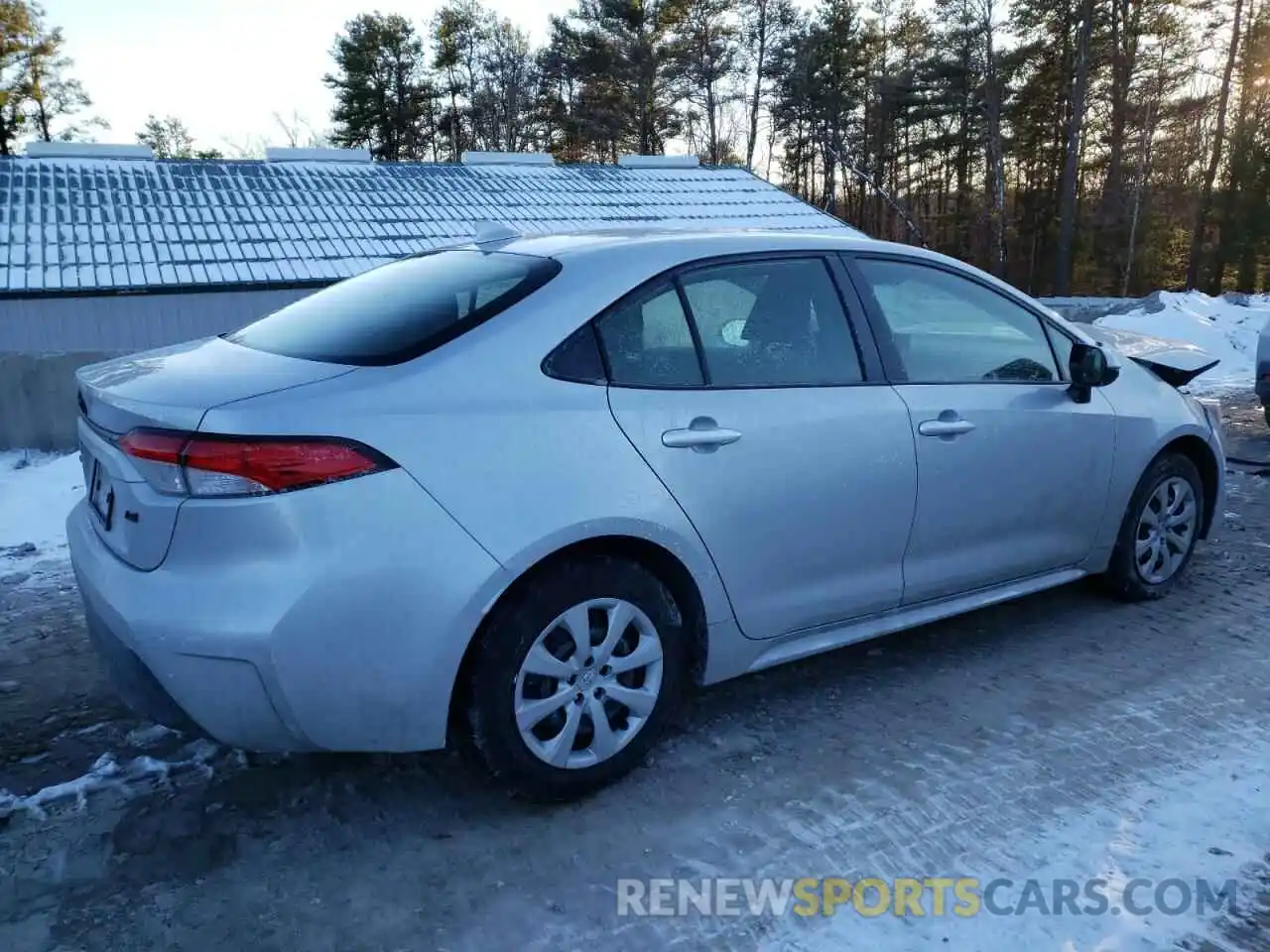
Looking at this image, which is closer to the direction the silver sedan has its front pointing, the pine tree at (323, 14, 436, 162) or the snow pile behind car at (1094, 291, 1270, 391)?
the snow pile behind car

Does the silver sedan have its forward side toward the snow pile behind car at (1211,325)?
yes

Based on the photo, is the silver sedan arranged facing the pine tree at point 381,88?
no

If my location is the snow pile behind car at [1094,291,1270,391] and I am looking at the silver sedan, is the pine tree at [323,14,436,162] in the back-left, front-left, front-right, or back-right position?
back-right

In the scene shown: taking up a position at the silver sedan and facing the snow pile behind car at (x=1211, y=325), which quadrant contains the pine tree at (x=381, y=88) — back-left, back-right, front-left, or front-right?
front-left

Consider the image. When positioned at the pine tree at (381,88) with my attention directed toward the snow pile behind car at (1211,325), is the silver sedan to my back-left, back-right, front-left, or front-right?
front-right

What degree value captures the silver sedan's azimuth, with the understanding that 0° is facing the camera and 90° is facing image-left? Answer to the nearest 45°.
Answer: approximately 225°
